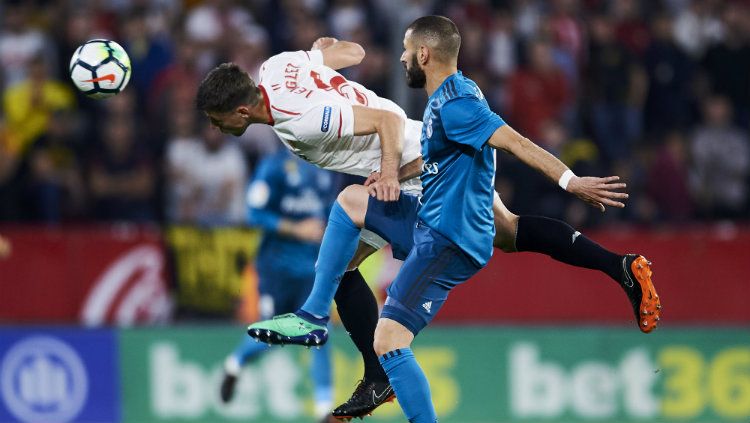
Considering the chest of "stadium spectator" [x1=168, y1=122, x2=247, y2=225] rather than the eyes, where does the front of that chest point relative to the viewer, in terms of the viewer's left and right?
facing the viewer

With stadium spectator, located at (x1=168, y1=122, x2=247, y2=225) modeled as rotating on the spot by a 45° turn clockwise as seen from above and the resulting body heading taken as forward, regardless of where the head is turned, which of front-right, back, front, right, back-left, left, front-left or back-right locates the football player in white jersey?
front-left

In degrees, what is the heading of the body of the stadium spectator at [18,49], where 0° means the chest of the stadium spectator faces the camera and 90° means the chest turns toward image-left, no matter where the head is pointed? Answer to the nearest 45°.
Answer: approximately 0°

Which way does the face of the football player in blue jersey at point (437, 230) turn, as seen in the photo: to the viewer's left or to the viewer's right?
to the viewer's left

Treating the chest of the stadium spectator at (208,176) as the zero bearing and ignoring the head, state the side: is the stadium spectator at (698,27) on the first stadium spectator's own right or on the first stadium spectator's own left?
on the first stadium spectator's own left

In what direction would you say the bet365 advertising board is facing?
toward the camera

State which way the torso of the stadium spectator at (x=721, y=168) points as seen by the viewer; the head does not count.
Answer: toward the camera

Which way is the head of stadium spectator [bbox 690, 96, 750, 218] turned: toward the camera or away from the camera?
toward the camera

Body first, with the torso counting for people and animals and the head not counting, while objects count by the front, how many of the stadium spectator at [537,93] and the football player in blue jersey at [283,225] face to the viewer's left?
0

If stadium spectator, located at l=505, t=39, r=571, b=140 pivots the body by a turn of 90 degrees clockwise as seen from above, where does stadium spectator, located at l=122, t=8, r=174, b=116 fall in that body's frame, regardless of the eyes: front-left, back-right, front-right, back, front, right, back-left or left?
front

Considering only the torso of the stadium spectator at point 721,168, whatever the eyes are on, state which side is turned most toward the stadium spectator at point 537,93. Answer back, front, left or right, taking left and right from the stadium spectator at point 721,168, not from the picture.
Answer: right
